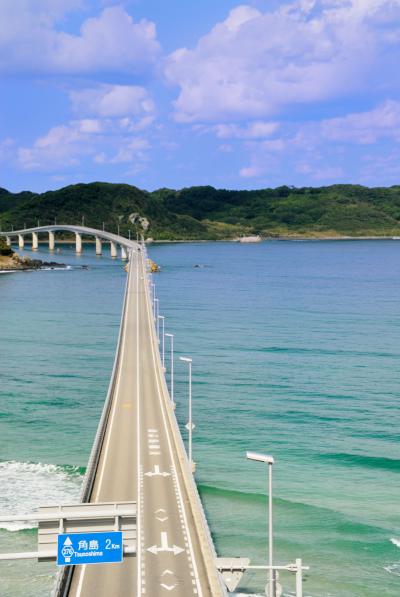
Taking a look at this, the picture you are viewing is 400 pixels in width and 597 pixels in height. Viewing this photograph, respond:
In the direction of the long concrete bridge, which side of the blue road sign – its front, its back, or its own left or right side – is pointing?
back

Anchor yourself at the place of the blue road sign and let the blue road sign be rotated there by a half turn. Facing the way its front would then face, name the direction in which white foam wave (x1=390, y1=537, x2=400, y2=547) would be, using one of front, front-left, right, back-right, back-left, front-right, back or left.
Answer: front-right

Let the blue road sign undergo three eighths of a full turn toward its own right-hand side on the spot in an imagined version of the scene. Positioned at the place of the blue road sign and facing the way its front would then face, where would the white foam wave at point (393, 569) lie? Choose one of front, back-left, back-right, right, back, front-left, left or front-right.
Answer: right

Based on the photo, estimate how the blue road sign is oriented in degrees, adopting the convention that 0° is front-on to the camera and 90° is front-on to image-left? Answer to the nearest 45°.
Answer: approximately 0°
